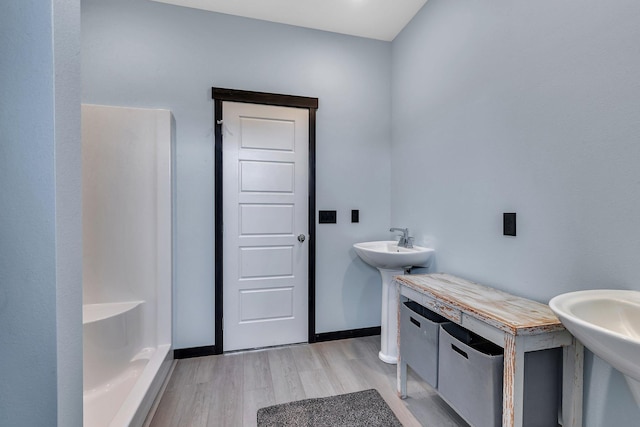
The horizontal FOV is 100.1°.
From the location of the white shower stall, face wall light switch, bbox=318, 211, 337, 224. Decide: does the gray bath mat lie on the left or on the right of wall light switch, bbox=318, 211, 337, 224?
right

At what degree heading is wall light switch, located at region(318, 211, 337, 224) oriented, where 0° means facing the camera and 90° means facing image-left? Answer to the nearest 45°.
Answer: approximately 0°

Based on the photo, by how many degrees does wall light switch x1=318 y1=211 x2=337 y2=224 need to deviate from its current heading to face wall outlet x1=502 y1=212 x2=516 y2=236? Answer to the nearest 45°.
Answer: approximately 45° to its left

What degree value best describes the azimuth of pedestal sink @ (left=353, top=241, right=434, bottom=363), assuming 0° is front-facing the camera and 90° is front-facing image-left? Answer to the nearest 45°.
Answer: approximately 45°

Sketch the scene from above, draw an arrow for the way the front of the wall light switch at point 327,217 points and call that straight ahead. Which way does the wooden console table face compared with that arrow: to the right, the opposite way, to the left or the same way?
to the right

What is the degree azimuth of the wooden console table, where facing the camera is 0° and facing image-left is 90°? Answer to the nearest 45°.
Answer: approximately 45°
